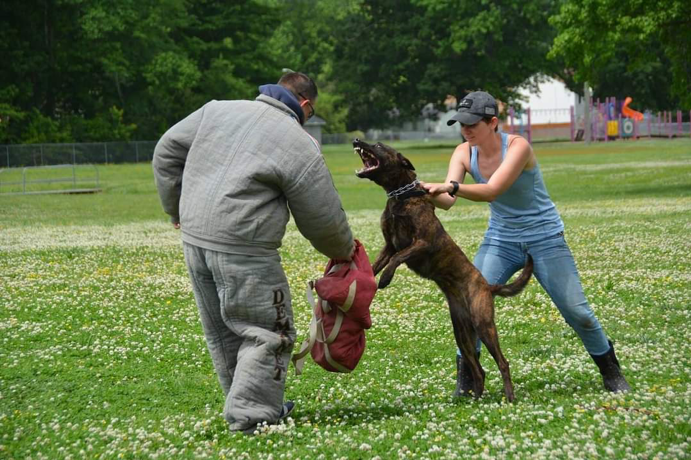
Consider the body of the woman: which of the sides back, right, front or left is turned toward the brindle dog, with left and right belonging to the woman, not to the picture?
front

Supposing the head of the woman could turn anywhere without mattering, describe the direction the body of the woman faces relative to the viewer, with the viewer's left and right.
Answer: facing the viewer and to the left of the viewer
